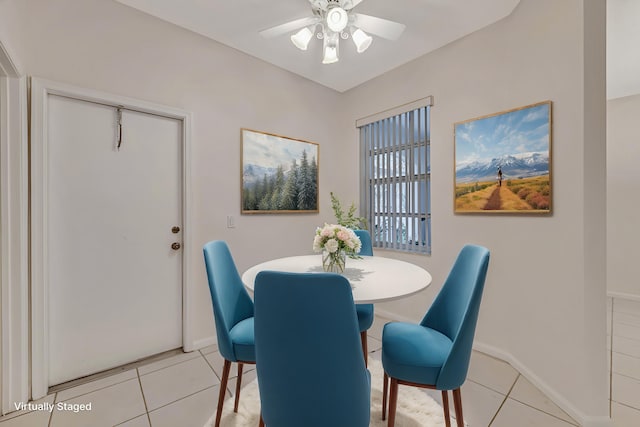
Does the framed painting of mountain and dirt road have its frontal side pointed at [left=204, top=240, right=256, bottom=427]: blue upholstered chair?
yes

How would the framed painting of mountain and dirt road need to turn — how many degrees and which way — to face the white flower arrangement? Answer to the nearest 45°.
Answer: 0° — it already faces it

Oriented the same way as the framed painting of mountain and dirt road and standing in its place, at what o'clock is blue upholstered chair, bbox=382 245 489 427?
The blue upholstered chair is roughly at 11 o'clock from the framed painting of mountain and dirt road.

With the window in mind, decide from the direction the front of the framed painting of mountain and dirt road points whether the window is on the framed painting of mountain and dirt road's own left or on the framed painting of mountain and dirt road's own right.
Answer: on the framed painting of mountain and dirt road's own right

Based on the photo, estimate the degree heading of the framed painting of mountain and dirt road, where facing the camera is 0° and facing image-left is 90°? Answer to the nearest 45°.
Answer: approximately 45°

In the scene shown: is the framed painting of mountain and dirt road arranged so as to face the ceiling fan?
yes

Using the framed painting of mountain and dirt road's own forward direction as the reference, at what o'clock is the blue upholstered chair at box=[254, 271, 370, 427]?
The blue upholstered chair is roughly at 11 o'clock from the framed painting of mountain and dirt road.
